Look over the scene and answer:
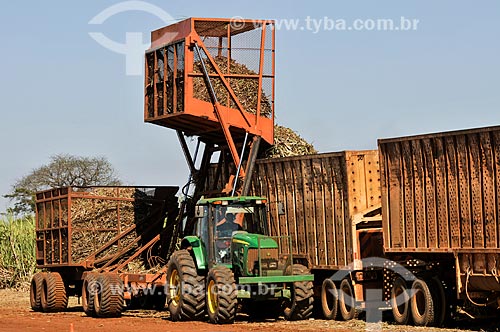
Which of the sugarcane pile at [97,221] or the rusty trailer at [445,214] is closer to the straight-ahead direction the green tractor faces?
the rusty trailer

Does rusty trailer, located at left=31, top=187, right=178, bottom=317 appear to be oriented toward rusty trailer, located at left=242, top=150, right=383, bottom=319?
yes

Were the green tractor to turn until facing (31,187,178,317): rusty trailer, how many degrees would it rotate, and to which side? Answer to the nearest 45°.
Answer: approximately 180°

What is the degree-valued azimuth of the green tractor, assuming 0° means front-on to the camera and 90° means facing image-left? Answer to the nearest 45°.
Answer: approximately 315°

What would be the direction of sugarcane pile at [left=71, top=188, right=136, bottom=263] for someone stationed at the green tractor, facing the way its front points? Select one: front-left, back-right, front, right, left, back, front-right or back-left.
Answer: back
